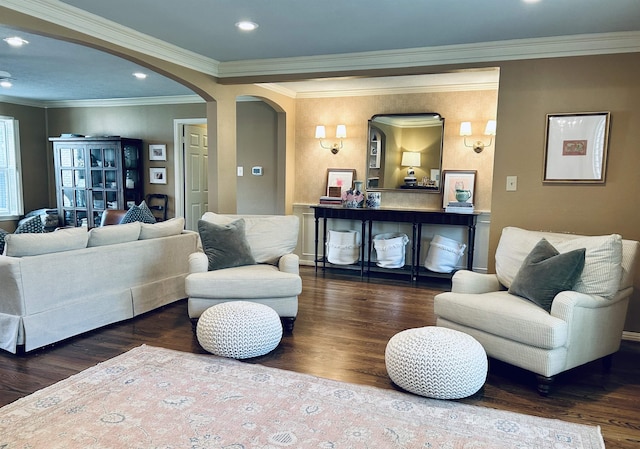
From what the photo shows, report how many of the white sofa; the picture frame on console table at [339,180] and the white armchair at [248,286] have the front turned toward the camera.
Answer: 2

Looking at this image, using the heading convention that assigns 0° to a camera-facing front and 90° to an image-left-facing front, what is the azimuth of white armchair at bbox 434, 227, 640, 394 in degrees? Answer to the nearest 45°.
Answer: approximately 45°

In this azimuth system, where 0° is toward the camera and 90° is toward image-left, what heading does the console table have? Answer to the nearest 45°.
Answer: approximately 0°

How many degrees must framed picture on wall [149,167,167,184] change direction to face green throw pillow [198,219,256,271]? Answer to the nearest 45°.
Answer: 0° — it already faces it

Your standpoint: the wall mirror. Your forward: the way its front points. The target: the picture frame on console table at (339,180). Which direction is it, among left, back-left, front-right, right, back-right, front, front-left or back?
right

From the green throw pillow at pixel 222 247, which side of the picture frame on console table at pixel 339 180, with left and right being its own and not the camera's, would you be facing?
front

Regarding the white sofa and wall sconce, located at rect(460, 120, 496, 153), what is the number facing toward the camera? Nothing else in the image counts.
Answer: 1

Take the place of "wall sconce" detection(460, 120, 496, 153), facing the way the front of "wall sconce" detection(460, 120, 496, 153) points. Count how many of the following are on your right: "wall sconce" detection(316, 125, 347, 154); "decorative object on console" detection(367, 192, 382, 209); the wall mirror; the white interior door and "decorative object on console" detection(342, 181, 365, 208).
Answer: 5

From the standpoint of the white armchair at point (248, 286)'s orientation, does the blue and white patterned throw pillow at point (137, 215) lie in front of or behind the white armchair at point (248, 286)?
behind

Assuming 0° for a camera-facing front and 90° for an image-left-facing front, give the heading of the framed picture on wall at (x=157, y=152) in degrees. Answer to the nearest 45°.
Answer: approximately 0°

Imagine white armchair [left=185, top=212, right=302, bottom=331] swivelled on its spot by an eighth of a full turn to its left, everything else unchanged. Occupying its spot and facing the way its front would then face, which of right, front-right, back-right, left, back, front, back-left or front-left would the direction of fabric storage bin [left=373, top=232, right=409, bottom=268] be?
left

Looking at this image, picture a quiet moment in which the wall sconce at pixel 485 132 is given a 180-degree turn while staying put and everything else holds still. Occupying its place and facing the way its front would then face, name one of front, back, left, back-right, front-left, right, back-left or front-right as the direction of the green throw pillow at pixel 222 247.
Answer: back-left

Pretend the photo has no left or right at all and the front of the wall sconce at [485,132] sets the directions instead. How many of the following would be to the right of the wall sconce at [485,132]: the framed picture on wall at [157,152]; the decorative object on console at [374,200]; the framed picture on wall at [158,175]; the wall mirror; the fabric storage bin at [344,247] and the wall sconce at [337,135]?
6
